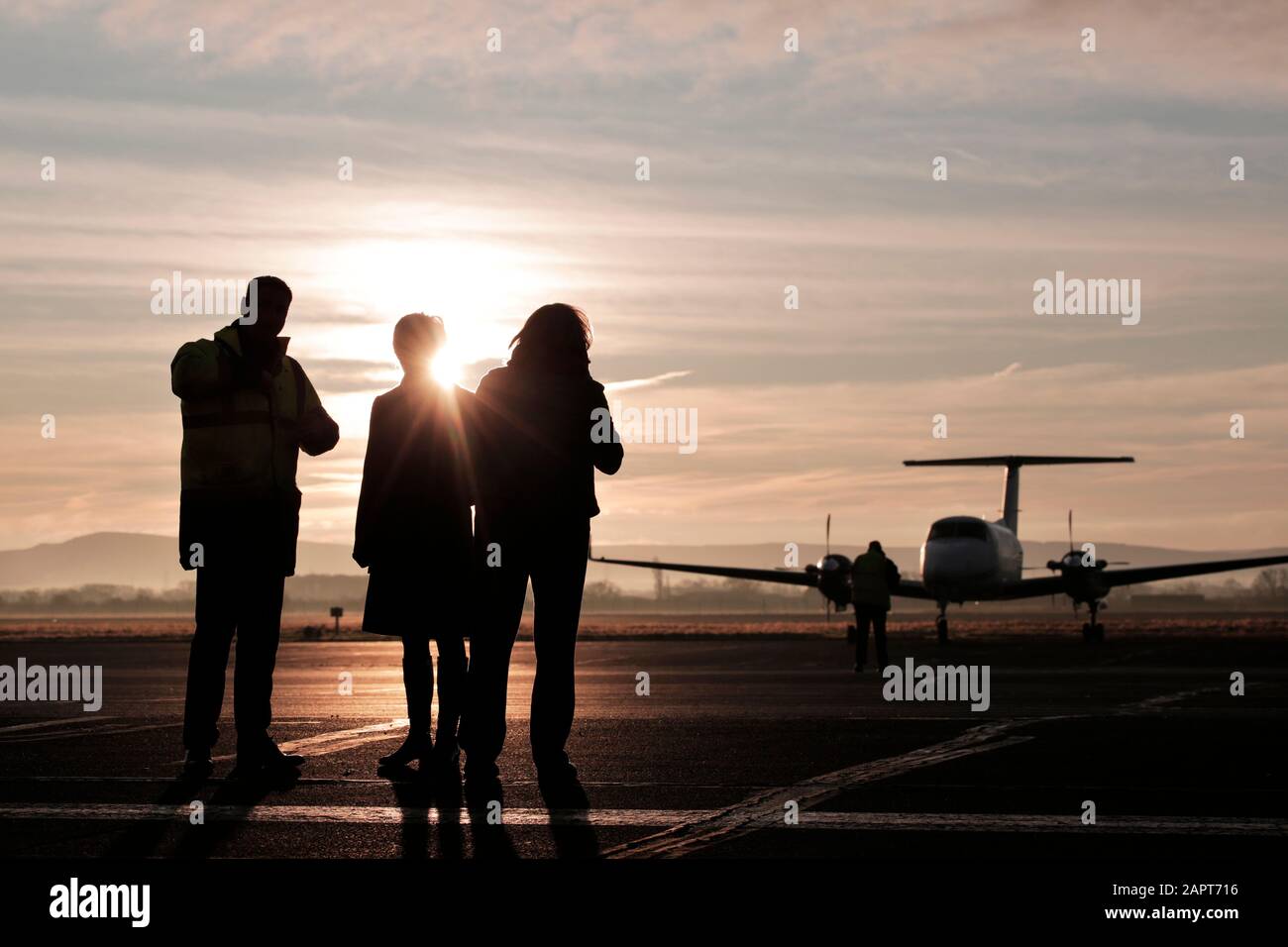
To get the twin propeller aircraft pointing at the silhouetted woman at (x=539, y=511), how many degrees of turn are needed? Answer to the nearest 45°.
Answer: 0° — it already faces them

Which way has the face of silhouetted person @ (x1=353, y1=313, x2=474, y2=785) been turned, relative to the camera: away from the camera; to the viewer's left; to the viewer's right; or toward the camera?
away from the camera

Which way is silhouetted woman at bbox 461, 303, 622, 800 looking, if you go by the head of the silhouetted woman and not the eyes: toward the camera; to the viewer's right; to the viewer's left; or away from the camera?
away from the camera

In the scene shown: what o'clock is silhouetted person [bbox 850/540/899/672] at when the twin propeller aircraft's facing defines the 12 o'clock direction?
The silhouetted person is roughly at 12 o'clock from the twin propeller aircraft.

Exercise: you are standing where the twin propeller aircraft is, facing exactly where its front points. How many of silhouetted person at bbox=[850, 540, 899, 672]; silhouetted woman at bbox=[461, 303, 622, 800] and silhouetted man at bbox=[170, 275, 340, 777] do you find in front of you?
3

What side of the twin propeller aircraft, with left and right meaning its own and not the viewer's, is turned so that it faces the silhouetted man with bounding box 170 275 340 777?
front

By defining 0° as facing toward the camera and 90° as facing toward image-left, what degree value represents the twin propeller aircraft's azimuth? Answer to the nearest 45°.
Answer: approximately 0°
